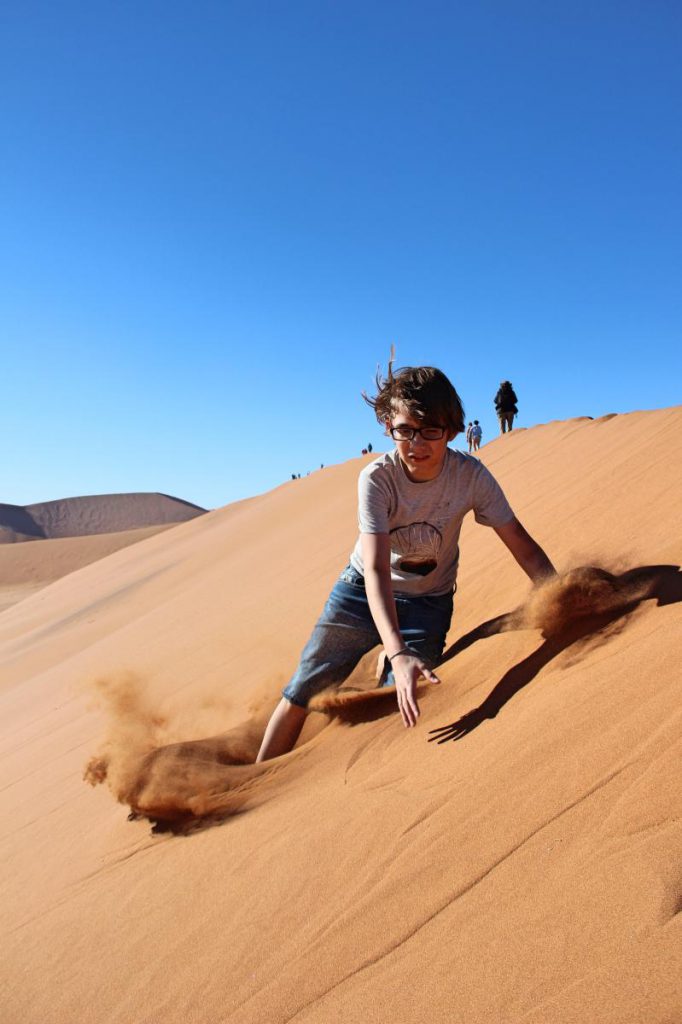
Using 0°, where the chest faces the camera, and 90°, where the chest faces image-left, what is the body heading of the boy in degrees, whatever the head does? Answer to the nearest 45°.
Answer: approximately 0°

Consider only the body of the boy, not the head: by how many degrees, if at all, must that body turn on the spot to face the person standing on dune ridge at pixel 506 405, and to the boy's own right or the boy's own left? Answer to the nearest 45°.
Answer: approximately 180°
